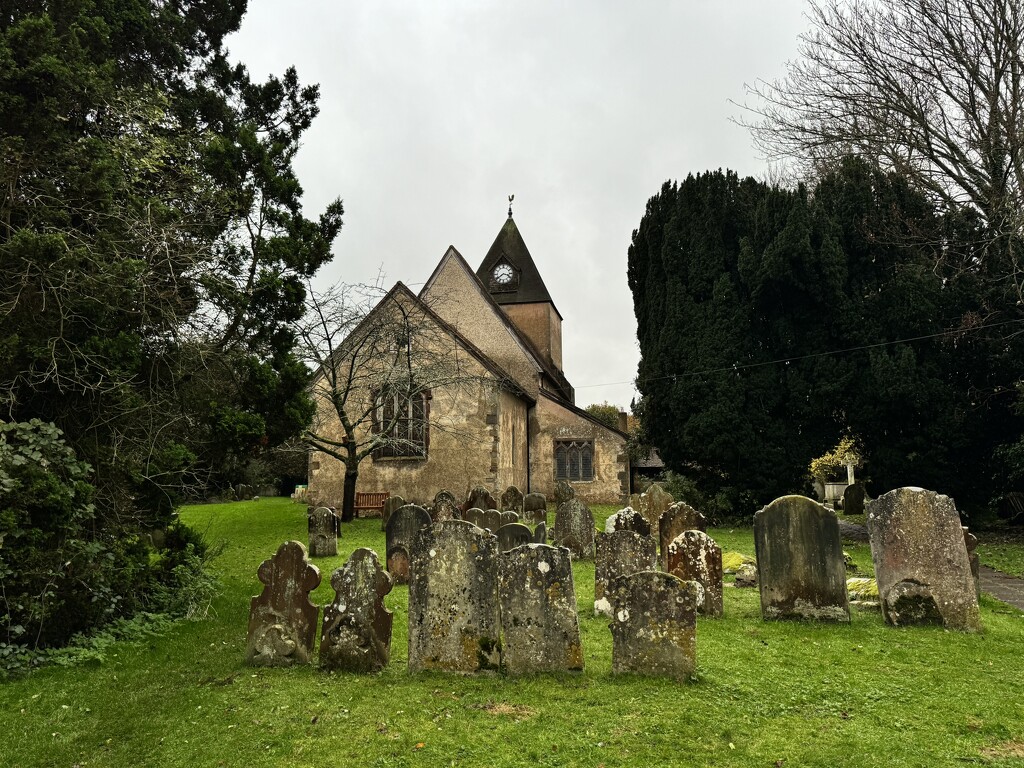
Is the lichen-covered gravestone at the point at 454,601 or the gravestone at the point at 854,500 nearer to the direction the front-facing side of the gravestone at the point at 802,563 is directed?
the lichen-covered gravestone

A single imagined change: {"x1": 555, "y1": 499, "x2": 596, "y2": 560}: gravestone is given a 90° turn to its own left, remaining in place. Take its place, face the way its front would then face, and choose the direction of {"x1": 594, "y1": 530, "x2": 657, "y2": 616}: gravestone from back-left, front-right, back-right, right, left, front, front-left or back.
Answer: right

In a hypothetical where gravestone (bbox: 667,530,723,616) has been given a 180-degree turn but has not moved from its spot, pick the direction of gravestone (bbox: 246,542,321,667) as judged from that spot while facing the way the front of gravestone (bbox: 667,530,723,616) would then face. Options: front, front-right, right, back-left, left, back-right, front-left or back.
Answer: back-left

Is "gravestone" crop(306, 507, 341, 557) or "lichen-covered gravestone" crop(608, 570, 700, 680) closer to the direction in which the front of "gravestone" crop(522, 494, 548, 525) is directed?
the lichen-covered gravestone

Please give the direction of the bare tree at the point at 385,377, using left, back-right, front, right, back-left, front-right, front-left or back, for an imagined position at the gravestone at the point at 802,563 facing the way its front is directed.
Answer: back-right

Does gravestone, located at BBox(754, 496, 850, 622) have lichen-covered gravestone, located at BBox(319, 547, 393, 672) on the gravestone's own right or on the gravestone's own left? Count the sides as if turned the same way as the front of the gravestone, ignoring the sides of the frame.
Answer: on the gravestone's own right

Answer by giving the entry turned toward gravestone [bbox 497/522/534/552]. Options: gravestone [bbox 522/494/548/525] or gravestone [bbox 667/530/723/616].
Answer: gravestone [bbox 522/494/548/525]

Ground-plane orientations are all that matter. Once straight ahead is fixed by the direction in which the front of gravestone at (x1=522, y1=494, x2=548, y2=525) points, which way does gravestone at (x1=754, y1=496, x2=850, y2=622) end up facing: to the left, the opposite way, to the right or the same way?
the same way

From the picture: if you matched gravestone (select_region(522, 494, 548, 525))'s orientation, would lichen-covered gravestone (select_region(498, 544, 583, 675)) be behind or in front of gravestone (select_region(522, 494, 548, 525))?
in front

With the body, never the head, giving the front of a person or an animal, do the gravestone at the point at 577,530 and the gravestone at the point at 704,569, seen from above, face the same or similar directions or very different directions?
same or similar directions

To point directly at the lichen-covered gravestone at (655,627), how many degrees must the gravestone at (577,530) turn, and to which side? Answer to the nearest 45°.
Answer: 0° — it already faces it

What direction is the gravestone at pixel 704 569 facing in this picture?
toward the camera

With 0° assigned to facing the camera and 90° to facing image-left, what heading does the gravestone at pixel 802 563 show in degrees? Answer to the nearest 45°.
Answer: approximately 0°

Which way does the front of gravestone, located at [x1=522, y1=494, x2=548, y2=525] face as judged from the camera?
facing the viewer

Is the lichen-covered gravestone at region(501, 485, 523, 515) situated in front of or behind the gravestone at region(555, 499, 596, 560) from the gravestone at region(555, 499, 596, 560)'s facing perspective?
behind

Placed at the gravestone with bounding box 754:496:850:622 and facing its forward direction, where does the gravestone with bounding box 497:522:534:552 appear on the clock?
the gravestone with bounding box 497:522:534:552 is roughly at 5 o'clock from the gravestone with bounding box 754:496:850:622.

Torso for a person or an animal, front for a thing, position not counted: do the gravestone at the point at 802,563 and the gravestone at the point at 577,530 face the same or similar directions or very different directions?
same or similar directions

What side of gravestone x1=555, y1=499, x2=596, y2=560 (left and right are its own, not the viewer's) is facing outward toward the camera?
front
